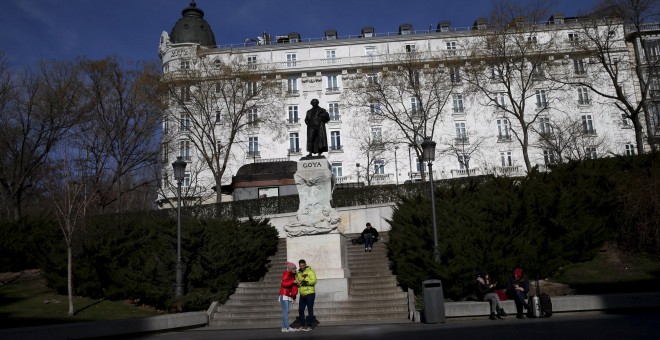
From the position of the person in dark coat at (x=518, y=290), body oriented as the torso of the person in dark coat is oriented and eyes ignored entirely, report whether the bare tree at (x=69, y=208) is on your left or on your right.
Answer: on your right

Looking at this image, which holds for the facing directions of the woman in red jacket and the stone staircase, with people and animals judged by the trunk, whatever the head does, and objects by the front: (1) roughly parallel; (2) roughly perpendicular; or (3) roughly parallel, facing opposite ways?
roughly perpendicular

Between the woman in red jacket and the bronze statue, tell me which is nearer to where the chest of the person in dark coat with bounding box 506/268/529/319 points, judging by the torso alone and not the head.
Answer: the woman in red jacket

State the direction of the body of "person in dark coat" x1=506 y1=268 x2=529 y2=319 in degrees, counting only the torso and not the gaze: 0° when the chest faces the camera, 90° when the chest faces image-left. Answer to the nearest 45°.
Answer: approximately 0°

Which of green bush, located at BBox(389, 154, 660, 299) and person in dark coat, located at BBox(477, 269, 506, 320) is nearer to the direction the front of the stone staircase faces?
the person in dark coat

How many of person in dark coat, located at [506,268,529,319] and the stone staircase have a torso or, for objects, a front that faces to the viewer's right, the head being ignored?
0

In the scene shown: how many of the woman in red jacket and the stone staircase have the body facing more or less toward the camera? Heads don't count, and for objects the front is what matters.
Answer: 1

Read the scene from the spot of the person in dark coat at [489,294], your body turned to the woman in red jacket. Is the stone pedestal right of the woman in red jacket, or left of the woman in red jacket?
right

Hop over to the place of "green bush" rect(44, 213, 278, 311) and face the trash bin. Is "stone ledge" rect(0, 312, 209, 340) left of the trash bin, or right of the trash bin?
right

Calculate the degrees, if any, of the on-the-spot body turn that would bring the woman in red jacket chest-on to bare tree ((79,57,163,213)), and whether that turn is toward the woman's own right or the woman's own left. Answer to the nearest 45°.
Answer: approximately 135° to the woman's own left

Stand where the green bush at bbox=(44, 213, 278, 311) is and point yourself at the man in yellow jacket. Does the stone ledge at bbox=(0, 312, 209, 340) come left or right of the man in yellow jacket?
right

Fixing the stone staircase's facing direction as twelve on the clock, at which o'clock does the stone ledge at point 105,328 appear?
The stone ledge is roughly at 2 o'clock from the stone staircase.

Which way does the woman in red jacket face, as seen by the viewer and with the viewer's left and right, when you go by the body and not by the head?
facing to the right of the viewer
